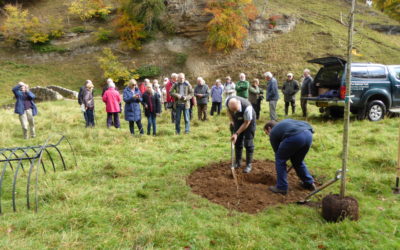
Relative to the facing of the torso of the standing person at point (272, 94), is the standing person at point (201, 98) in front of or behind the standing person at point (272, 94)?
in front

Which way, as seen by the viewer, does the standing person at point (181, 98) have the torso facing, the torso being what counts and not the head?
toward the camera

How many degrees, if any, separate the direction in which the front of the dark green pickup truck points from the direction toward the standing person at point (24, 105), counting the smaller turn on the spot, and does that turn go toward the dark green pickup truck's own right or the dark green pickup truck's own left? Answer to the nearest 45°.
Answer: approximately 180°

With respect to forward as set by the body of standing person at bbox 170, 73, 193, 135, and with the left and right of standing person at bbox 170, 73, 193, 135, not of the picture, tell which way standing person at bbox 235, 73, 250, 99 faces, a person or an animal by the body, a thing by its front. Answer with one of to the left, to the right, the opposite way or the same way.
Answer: the same way

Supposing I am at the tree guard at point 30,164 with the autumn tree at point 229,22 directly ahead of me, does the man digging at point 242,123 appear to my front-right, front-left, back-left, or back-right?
front-right

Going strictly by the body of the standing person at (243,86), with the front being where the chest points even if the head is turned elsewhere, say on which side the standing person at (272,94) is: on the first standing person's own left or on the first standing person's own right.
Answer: on the first standing person's own left

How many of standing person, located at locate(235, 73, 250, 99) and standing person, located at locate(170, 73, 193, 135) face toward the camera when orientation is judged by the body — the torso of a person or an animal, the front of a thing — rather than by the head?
2

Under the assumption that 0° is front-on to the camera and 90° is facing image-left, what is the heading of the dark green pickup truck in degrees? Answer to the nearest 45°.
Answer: approximately 225°

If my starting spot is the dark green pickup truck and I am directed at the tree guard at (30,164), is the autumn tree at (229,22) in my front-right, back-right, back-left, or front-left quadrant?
back-right

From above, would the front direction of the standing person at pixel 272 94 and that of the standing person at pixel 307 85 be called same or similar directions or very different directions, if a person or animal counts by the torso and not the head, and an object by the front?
same or similar directions

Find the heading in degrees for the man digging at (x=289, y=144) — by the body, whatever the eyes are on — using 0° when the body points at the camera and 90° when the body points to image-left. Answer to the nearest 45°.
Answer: approximately 135°

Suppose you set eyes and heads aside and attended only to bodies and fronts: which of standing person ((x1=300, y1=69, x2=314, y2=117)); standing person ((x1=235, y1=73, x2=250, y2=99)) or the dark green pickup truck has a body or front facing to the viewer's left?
standing person ((x1=300, y1=69, x2=314, y2=117))
